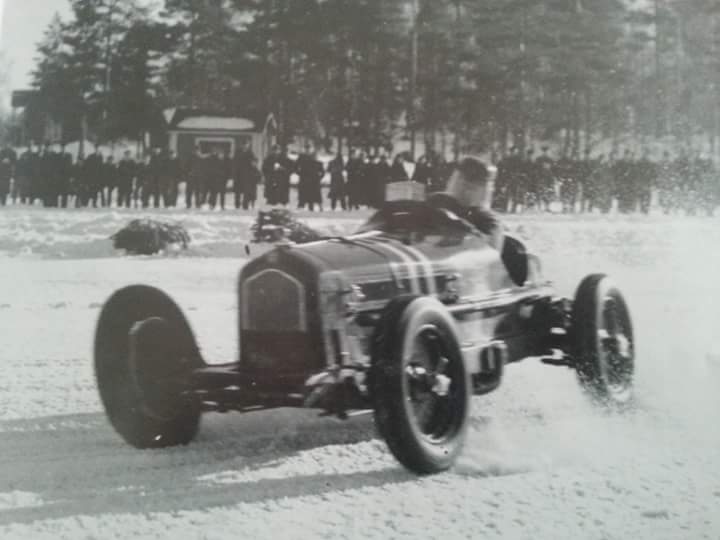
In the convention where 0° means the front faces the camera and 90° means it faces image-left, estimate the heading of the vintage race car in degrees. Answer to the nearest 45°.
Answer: approximately 45°

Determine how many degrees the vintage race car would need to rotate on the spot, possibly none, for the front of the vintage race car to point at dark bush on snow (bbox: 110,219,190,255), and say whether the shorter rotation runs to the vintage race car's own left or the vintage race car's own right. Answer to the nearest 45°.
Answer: approximately 90° to the vintage race car's own right

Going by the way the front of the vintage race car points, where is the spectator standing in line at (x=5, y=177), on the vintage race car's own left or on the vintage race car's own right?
on the vintage race car's own right

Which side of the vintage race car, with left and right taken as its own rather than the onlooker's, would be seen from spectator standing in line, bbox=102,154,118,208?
right

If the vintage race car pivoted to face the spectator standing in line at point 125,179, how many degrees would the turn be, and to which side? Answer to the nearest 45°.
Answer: approximately 90° to its right
